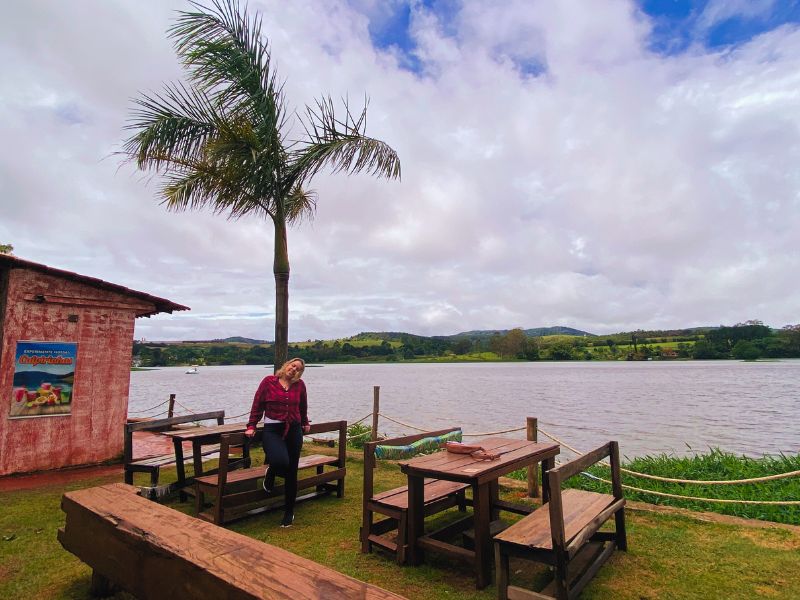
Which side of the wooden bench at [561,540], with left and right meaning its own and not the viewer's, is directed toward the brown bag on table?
front

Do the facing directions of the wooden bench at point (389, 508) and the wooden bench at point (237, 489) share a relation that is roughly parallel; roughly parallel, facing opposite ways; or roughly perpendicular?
roughly parallel, facing opposite ways

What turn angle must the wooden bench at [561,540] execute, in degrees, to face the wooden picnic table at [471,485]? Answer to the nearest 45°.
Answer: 0° — it already faces it

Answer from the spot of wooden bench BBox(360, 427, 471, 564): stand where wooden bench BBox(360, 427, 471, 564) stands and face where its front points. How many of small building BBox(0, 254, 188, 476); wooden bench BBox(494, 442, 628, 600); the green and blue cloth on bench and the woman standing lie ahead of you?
1

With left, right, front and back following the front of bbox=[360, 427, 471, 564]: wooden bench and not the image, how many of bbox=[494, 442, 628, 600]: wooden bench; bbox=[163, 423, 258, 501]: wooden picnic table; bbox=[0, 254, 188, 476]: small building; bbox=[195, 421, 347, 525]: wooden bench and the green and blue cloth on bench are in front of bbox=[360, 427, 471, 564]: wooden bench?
1

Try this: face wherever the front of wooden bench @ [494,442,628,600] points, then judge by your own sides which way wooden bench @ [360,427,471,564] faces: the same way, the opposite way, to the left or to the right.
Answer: the opposite way

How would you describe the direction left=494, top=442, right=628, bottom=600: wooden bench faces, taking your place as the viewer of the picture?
facing away from the viewer and to the left of the viewer

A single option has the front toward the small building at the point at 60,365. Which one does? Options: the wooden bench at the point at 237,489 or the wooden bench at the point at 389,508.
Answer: the wooden bench at the point at 237,489

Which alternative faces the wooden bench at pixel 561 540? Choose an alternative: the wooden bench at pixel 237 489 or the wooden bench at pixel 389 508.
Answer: the wooden bench at pixel 389 508

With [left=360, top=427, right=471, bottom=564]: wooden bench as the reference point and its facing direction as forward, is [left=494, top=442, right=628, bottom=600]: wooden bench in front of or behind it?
in front

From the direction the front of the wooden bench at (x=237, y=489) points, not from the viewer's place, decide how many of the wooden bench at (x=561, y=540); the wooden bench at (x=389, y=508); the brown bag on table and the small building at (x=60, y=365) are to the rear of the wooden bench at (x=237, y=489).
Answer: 3

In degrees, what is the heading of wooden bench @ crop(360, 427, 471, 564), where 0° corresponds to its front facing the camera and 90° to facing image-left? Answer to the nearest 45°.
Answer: approximately 315°

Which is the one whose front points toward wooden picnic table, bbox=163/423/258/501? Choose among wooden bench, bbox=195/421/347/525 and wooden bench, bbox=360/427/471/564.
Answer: wooden bench, bbox=195/421/347/525

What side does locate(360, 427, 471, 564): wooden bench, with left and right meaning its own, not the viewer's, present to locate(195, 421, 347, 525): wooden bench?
back
